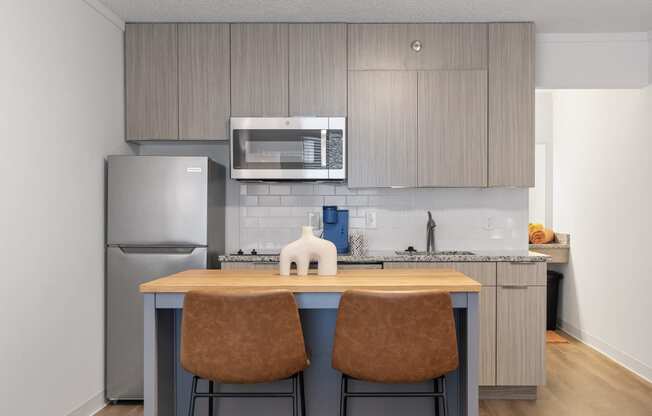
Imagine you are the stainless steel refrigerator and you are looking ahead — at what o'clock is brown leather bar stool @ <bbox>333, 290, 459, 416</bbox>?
The brown leather bar stool is roughly at 11 o'clock from the stainless steel refrigerator.

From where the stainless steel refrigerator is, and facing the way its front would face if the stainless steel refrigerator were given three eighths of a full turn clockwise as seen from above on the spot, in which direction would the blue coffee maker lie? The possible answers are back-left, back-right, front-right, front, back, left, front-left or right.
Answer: back-right

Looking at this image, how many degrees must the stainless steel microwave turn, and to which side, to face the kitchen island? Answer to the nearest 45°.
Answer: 0° — it already faces it

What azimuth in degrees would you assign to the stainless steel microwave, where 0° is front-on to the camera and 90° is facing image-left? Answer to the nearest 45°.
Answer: approximately 0°

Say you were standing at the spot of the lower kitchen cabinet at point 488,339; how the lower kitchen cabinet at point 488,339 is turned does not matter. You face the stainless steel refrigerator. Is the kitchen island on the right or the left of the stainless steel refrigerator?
left

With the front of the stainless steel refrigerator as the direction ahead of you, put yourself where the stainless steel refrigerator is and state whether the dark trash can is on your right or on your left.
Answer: on your left

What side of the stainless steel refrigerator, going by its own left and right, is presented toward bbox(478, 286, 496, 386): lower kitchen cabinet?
left

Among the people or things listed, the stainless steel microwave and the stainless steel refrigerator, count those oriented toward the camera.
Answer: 2

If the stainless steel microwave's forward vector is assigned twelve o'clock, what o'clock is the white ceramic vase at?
The white ceramic vase is roughly at 12 o'clock from the stainless steel microwave.

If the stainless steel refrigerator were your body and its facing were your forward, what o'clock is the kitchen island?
The kitchen island is roughly at 11 o'clock from the stainless steel refrigerator.
